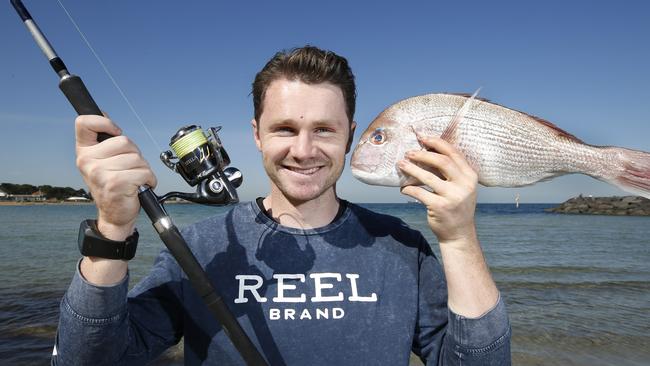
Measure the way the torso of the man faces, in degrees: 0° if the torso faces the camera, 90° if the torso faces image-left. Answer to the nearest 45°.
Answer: approximately 0°
